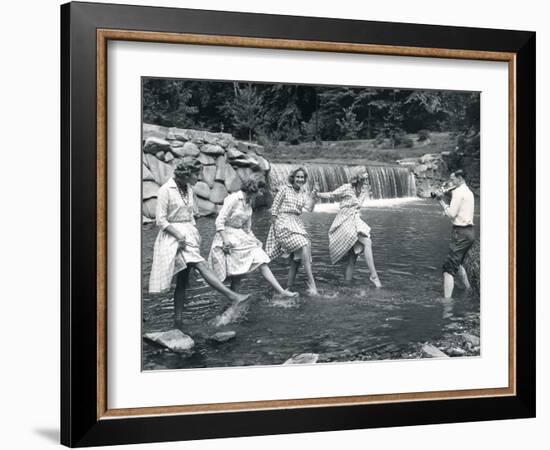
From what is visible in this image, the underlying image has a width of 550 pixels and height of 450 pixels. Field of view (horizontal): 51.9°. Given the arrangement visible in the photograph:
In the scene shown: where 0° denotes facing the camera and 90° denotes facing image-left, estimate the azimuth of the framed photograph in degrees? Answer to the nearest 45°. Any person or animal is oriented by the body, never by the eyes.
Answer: approximately 315°
